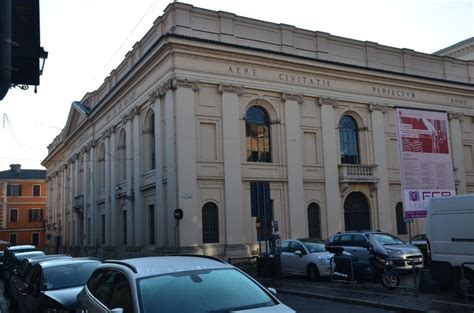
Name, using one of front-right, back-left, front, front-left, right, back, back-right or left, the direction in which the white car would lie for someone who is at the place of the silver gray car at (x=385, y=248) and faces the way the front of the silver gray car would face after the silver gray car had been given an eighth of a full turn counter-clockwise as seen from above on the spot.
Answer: back
